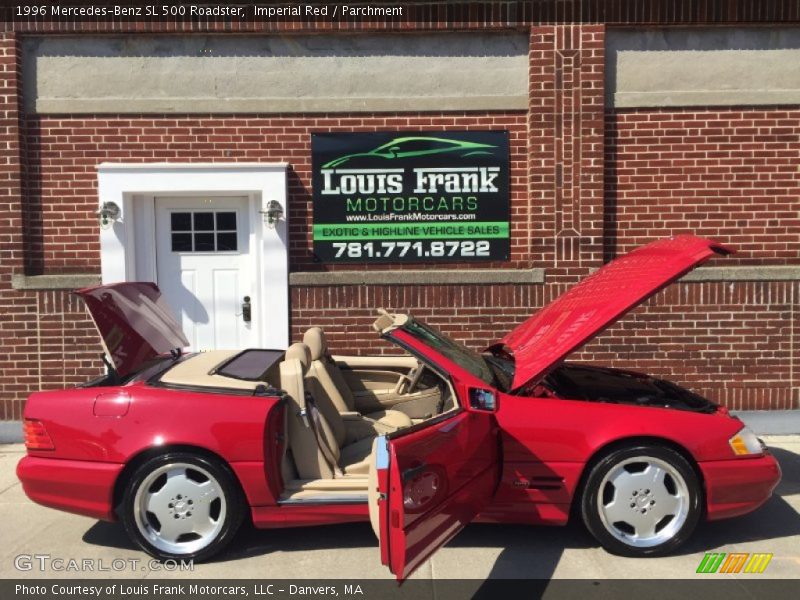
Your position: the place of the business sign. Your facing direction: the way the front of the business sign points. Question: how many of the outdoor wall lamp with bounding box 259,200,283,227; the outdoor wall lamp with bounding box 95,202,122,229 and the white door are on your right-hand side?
3

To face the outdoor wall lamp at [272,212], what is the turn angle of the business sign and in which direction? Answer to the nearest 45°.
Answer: approximately 90° to its right

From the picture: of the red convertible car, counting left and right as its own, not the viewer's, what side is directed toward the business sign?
left

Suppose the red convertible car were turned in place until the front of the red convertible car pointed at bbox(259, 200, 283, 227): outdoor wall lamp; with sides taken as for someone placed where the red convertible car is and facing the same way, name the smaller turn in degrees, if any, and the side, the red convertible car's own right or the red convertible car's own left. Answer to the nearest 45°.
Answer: approximately 90° to the red convertible car's own left

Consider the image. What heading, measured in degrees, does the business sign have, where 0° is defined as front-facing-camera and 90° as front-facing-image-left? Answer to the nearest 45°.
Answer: approximately 0°

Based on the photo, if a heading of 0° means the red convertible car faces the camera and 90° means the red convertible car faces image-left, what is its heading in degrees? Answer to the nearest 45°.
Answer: approximately 270°

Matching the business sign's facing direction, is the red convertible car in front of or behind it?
in front

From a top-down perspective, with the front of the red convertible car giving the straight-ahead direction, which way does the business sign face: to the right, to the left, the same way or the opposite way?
to the right

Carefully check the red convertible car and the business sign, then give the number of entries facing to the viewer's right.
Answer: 1
